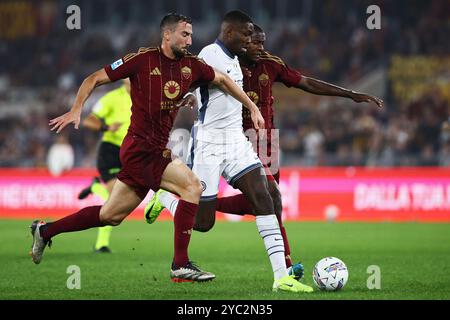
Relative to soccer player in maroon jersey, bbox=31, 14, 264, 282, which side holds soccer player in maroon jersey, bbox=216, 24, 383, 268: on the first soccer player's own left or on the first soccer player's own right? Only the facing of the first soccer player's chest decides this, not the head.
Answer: on the first soccer player's own left

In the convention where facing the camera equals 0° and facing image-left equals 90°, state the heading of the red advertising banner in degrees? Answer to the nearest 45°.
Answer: approximately 0°

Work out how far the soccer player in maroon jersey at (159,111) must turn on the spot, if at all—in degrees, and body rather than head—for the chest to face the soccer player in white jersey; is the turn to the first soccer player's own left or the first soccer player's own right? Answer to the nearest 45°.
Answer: approximately 90° to the first soccer player's own left

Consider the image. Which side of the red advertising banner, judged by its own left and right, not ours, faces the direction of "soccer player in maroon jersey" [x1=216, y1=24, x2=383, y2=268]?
front

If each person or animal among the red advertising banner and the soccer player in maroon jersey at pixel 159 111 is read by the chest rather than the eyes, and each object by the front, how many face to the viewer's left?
0

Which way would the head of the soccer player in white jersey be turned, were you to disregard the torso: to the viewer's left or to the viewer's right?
to the viewer's right

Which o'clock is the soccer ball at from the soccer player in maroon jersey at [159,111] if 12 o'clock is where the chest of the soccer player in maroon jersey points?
The soccer ball is roughly at 11 o'clock from the soccer player in maroon jersey.

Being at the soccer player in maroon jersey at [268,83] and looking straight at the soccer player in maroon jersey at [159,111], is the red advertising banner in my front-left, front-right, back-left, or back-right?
back-right
